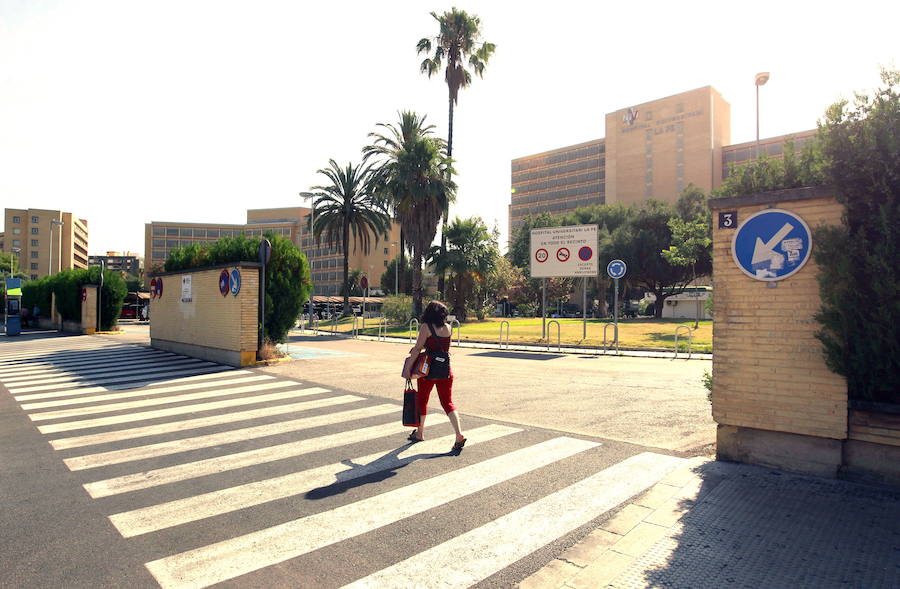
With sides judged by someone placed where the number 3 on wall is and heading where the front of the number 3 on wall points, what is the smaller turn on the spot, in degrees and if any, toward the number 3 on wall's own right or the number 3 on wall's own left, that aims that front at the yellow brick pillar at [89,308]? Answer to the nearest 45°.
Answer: approximately 90° to the number 3 on wall's own right

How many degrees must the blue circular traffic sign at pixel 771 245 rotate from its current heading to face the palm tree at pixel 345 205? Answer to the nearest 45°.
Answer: approximately 135° to its right

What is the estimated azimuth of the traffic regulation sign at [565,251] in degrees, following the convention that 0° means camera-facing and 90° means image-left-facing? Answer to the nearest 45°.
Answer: approximately 0°

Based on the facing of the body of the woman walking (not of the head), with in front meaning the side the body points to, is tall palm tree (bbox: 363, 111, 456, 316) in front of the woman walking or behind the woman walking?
in front

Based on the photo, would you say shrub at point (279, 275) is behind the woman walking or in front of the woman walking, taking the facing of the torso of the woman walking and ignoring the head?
in front

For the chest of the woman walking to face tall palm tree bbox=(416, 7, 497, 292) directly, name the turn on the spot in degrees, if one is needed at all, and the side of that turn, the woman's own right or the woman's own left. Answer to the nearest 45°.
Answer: approximately 45° to the woman's own right

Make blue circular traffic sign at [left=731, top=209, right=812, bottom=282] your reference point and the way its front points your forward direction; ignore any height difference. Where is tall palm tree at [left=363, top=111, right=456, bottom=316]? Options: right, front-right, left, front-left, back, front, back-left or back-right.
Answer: back-right

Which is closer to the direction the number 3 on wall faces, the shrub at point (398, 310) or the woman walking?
the woman walking
